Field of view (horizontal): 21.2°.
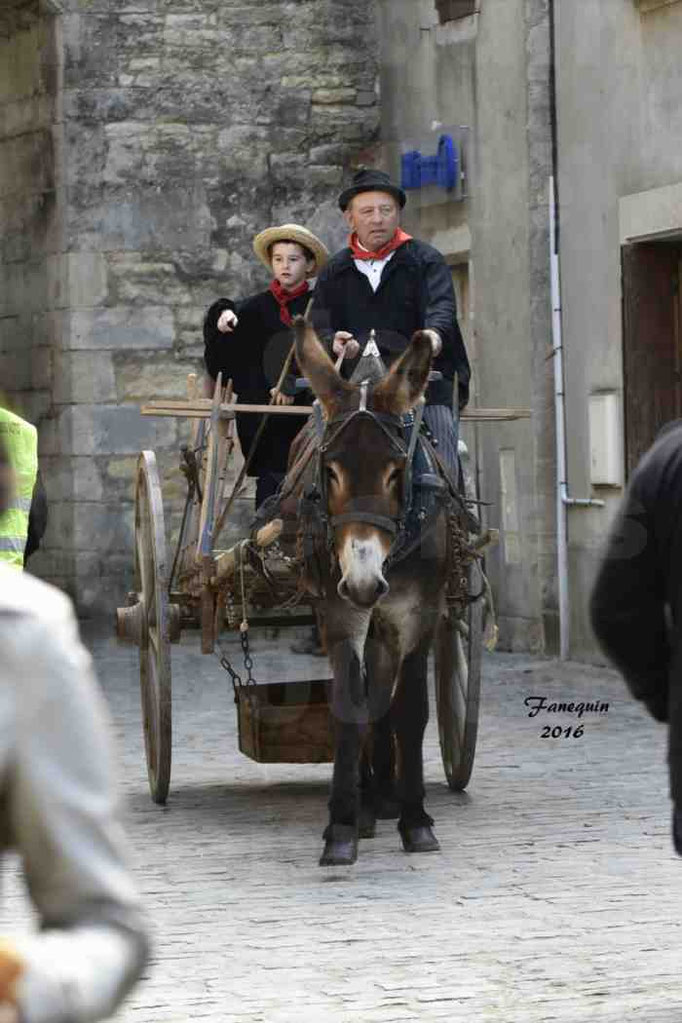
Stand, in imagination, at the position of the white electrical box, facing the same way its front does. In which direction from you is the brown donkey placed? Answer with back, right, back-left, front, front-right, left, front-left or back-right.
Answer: front-left

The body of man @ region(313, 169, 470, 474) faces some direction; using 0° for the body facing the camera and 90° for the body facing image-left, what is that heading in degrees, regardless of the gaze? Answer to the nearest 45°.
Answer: approximately 0°

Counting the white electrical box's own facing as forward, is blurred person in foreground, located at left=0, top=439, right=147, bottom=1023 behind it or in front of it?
in front

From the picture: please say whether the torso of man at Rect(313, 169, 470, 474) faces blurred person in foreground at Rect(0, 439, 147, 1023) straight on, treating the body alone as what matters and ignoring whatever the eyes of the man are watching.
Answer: yes

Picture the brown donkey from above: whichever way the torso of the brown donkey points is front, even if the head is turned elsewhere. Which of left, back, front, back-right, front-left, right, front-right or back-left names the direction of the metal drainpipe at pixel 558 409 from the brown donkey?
back

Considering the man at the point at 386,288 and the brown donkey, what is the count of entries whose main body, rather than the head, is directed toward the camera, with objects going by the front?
2

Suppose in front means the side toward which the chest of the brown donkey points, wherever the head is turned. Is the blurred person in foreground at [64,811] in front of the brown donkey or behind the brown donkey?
in front

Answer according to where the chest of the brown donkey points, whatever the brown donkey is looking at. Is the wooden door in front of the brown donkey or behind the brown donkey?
behind

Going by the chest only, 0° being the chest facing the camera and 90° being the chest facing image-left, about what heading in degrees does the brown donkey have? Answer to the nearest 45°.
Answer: approximately 0°
